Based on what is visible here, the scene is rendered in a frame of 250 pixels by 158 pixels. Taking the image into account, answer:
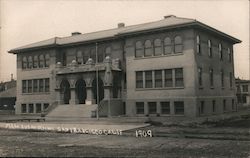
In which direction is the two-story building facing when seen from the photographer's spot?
facing the viewer and to the left of the viewer
